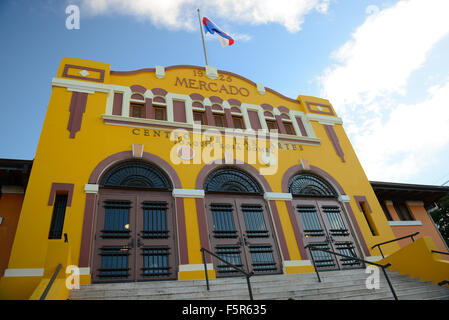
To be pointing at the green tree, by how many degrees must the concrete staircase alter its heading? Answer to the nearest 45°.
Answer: approximately 135° to its left

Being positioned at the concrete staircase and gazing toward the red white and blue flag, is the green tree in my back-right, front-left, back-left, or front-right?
front-right

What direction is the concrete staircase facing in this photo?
toward the camera
